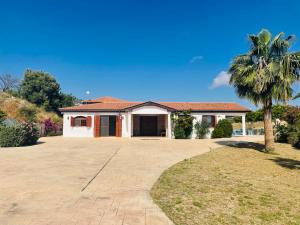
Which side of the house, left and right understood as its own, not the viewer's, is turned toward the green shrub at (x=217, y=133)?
left

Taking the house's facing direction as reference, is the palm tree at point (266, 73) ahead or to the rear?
ahead

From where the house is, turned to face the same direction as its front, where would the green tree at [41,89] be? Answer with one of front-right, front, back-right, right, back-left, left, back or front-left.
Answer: back-right

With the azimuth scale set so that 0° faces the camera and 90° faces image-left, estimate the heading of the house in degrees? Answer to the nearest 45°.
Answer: approximately 0°

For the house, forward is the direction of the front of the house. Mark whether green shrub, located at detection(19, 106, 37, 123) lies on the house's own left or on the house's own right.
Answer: on the house's own right

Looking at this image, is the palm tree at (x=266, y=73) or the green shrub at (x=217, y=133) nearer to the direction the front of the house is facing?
the palm tree

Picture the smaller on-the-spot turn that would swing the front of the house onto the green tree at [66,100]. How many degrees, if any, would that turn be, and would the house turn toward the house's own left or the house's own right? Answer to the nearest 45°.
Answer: approximately 135° to the house's own right

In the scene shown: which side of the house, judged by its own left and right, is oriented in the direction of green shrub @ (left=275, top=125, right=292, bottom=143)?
left
